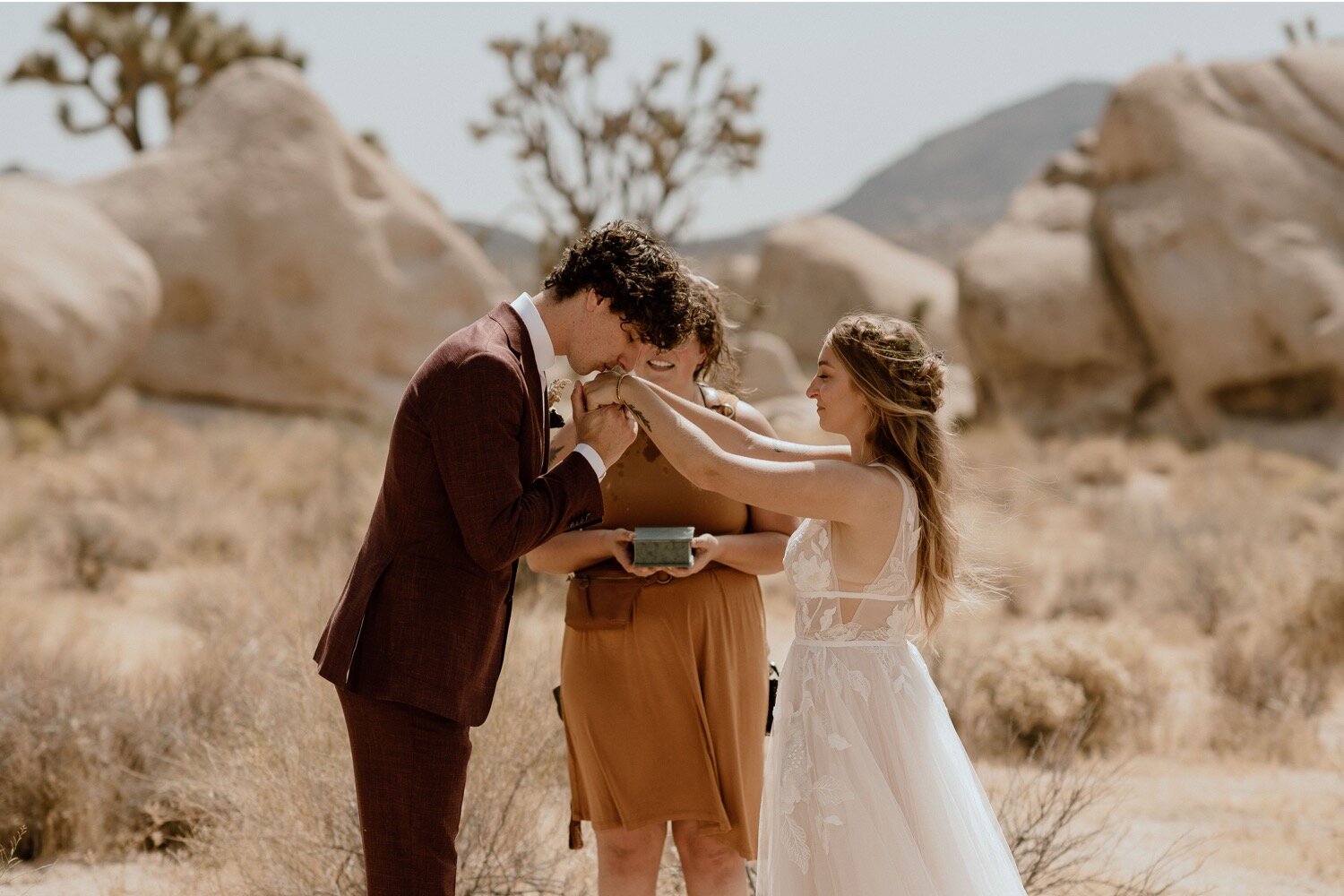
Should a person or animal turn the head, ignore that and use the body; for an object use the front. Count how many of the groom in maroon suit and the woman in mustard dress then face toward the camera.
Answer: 1

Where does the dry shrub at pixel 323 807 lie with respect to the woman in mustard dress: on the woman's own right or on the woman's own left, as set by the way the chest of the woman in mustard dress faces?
on the woman's own right

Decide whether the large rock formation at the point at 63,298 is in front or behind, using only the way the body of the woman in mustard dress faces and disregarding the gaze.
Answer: behind

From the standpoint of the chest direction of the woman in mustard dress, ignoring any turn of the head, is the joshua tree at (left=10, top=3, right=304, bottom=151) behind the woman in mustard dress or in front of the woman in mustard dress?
behind

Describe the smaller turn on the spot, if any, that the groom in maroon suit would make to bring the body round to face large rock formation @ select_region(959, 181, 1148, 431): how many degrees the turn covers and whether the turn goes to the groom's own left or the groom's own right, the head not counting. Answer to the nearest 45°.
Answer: approximately 45° to the groom's own left

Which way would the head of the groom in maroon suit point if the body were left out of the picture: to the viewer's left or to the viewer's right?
to the viewer's right

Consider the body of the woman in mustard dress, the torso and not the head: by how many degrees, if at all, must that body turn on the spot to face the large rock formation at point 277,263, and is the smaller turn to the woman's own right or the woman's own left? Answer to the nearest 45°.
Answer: approximately 180°

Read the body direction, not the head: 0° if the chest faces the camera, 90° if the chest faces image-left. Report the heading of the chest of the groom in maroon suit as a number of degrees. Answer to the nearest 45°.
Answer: approximately 270°

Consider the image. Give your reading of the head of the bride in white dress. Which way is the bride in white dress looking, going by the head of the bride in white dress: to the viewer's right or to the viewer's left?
to the viewer's left

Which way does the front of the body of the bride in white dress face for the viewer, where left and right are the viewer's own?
facing to the left of the viewer
